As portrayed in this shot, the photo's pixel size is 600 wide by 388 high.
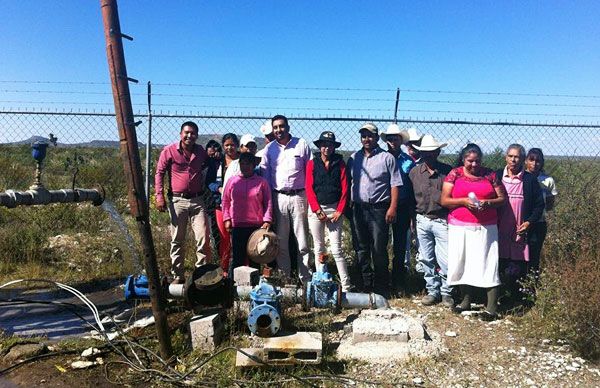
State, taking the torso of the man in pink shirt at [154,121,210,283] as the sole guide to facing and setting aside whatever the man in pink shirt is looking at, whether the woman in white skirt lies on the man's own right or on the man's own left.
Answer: on the man's own left

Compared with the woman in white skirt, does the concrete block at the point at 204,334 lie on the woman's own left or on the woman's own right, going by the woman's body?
on the woman's own right

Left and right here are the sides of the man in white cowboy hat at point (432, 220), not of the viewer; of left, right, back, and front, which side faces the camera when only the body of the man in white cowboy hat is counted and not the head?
front

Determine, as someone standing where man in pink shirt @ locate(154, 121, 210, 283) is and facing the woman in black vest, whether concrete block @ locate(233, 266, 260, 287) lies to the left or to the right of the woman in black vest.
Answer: right

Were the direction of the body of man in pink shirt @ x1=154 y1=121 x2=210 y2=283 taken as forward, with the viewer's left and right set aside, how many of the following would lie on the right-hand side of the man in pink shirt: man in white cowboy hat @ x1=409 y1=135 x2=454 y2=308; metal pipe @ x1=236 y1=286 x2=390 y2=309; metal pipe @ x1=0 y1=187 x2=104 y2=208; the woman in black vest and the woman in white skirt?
1

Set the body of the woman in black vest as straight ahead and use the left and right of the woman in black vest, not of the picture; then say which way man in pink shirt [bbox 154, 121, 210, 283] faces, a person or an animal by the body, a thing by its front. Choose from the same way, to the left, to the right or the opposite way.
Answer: the same way

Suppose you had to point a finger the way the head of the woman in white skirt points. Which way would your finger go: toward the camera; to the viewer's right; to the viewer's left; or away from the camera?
toward the camera

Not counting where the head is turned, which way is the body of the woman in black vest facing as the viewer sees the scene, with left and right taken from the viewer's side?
facing the viewer

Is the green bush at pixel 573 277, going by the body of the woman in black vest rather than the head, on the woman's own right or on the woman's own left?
on the woman's own left

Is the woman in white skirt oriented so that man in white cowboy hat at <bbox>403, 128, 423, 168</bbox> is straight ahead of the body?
no

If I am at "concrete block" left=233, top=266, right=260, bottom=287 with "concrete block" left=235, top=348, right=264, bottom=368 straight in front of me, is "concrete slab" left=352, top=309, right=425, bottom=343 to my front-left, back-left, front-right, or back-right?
front-left

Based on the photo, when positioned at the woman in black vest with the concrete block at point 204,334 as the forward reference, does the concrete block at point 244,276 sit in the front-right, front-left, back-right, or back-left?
front-right

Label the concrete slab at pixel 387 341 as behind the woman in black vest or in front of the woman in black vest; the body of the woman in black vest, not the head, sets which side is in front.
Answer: in front

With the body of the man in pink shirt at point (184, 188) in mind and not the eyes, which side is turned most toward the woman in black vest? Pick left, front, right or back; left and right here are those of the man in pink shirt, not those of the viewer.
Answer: left

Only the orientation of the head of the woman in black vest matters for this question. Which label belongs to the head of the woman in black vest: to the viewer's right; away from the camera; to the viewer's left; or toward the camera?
toward the camera

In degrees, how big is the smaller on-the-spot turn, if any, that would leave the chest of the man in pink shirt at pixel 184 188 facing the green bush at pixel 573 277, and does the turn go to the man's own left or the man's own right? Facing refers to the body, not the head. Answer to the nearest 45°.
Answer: approximately 45° to the man's own left

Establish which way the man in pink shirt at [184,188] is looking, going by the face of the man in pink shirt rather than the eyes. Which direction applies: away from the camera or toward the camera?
toward the camera

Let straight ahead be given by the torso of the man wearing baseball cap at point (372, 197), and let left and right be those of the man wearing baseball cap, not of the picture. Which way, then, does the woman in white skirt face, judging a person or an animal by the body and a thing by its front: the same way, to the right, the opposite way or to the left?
the same way
